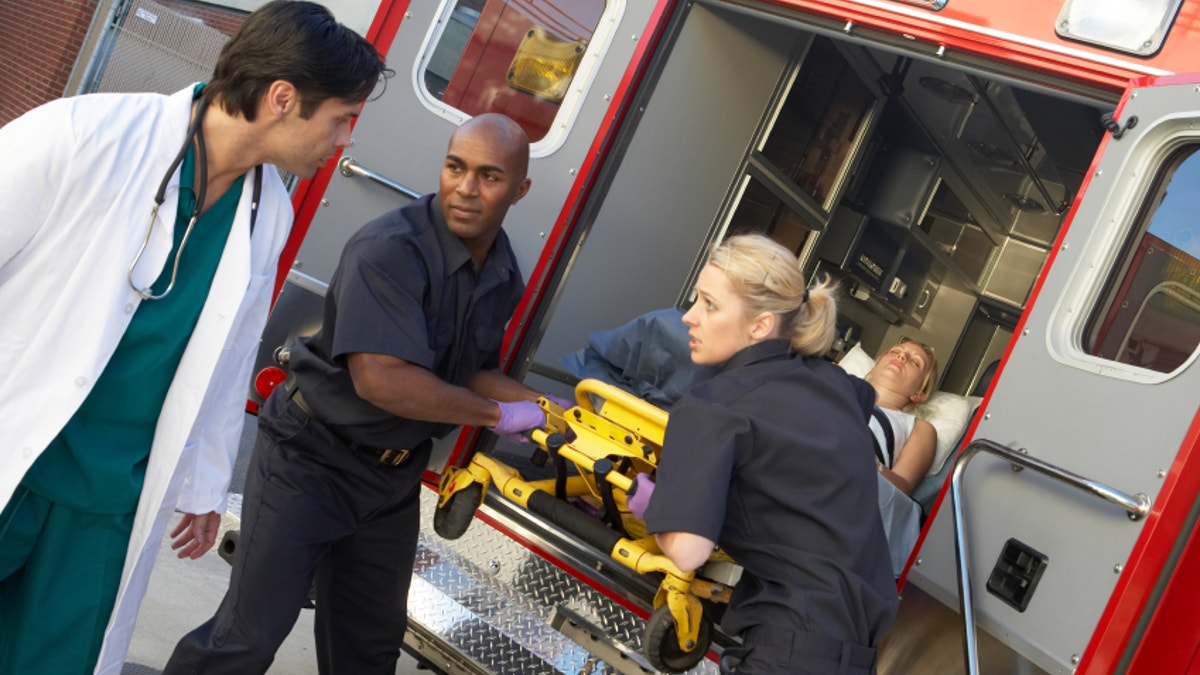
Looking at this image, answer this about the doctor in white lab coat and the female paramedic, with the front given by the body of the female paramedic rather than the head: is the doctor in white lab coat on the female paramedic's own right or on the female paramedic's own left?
on the female paramedic's own left

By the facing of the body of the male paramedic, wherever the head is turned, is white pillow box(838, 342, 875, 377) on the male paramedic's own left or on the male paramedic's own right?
on the male paramedic's own left

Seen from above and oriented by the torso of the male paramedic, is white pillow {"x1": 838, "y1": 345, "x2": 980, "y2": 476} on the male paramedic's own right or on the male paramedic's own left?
on the male paramedic's own left

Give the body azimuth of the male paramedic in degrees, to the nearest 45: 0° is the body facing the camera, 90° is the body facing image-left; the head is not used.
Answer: approximately 315°

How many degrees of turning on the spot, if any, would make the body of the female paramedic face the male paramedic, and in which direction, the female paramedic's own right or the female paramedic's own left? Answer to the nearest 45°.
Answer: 0° — they already face them

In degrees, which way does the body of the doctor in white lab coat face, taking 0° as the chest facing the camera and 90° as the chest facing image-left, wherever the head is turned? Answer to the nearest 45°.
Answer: approximately 315°

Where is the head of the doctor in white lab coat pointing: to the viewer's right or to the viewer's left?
to the viewer's right

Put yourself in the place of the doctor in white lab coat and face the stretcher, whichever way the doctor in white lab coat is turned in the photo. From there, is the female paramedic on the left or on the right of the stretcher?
right

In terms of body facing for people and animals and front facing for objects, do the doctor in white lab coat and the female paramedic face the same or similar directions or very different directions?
very different directions
